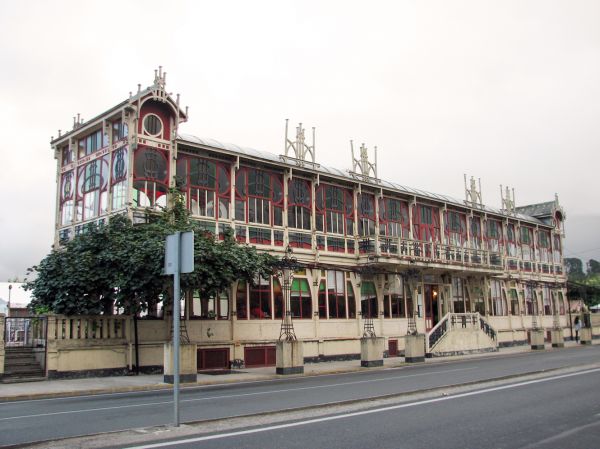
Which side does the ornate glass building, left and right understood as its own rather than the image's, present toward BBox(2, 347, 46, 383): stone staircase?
right

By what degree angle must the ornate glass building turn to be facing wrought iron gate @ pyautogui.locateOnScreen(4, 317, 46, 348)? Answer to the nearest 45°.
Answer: approximately 90° to its right

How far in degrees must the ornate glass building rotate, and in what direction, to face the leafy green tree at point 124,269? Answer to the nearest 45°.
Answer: approximately 90° to its right

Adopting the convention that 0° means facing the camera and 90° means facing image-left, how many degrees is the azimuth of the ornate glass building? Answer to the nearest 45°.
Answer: approximately 315°
